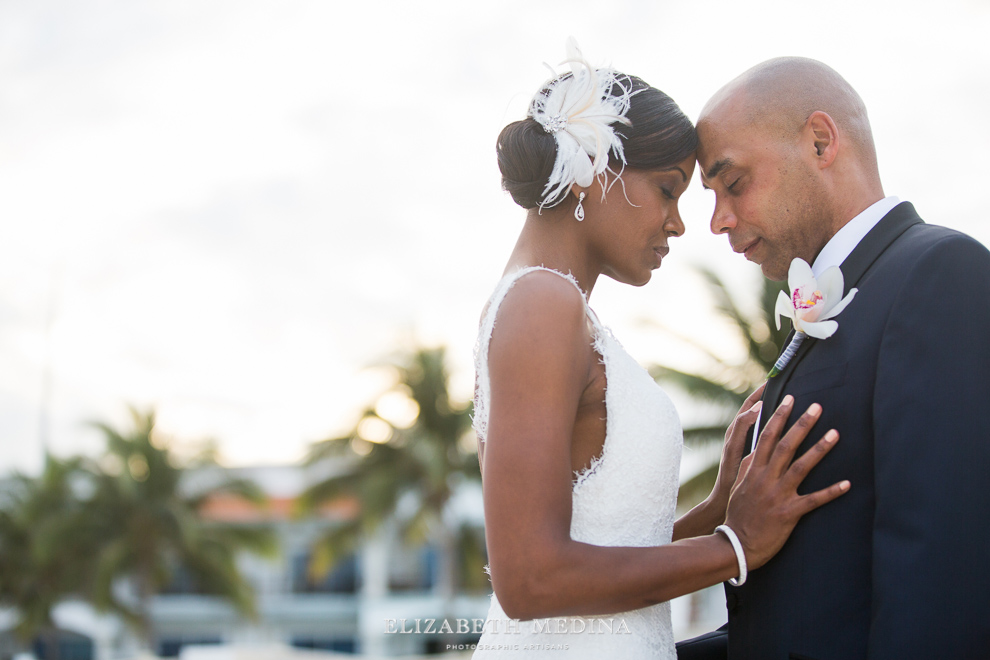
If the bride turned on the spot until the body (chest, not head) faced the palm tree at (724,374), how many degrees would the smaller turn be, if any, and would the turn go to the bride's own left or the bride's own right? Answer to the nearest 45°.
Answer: approximately 90° to the bride's own left

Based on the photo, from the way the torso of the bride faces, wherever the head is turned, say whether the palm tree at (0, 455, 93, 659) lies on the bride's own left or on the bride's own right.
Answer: on the bride's own left

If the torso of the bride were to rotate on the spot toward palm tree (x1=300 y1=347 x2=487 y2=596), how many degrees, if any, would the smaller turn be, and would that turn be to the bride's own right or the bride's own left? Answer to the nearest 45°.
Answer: approximately 90° to the bride's own left

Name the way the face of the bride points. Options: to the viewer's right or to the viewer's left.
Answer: to the viewer's right

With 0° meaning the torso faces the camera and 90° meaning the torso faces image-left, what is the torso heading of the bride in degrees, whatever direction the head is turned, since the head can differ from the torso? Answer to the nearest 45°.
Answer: approximately 270°

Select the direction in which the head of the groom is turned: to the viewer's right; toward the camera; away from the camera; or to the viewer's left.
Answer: to the viewer's left
